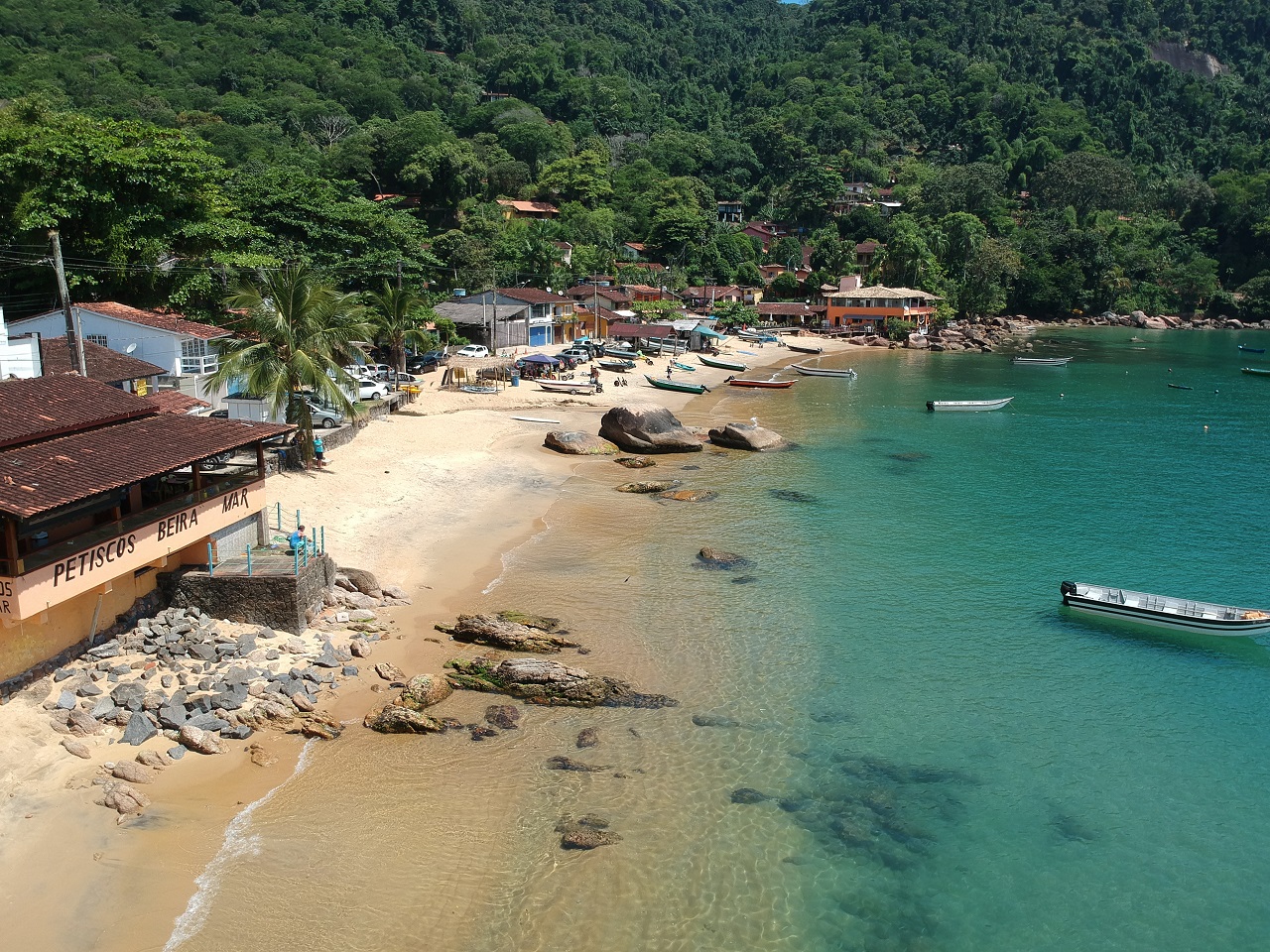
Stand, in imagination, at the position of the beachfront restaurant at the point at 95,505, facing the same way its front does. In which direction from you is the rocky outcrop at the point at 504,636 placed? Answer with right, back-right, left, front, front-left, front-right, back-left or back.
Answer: front-left

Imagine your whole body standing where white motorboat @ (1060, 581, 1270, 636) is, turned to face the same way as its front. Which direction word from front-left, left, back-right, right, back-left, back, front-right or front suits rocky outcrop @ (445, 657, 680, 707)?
back-right

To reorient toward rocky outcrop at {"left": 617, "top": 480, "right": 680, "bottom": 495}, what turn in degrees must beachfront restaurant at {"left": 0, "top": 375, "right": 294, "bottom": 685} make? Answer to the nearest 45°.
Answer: approximately 90° to its left

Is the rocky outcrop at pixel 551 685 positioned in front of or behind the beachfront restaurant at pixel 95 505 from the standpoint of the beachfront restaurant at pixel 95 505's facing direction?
in front

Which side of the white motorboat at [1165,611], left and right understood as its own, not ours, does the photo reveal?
right

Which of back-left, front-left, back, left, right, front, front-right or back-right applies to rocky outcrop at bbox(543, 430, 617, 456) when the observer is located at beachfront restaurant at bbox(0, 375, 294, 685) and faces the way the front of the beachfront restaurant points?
left

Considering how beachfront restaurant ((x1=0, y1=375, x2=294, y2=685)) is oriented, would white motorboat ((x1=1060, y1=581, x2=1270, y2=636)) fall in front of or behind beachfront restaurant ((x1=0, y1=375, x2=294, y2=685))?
in front

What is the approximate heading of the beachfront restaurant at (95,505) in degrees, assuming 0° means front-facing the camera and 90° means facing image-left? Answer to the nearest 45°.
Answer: approximately 315°

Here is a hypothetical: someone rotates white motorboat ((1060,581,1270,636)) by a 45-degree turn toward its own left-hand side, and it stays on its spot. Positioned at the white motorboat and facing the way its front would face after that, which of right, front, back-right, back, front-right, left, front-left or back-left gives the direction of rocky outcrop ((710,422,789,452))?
left

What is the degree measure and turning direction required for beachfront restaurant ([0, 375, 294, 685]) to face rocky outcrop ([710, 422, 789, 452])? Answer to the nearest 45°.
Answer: approximately 90° to its left

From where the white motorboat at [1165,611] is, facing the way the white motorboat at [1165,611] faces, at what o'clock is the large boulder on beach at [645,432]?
The large boulder on beach is roughly at 7 o'clock from the white motorboat.
